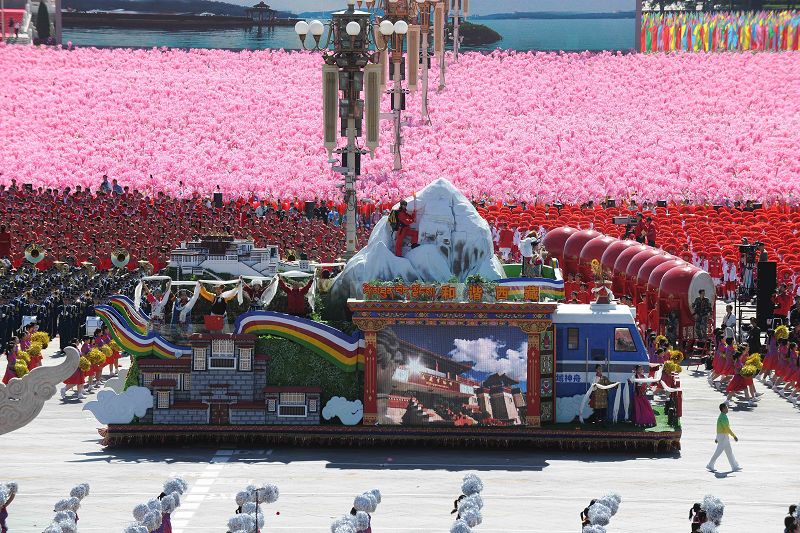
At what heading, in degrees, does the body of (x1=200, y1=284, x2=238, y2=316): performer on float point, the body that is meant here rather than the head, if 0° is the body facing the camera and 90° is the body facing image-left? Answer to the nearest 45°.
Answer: approximately 0°
